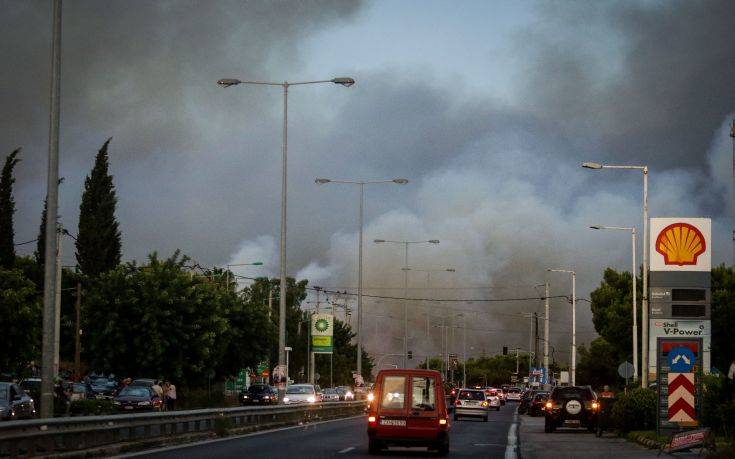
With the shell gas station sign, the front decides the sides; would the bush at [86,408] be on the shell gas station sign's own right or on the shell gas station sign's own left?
on the shell gas station sign's own right

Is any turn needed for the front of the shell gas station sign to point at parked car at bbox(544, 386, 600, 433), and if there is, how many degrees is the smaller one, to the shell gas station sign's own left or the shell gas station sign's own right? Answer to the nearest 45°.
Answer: approximately 135° to the shell gas station sign's own right
